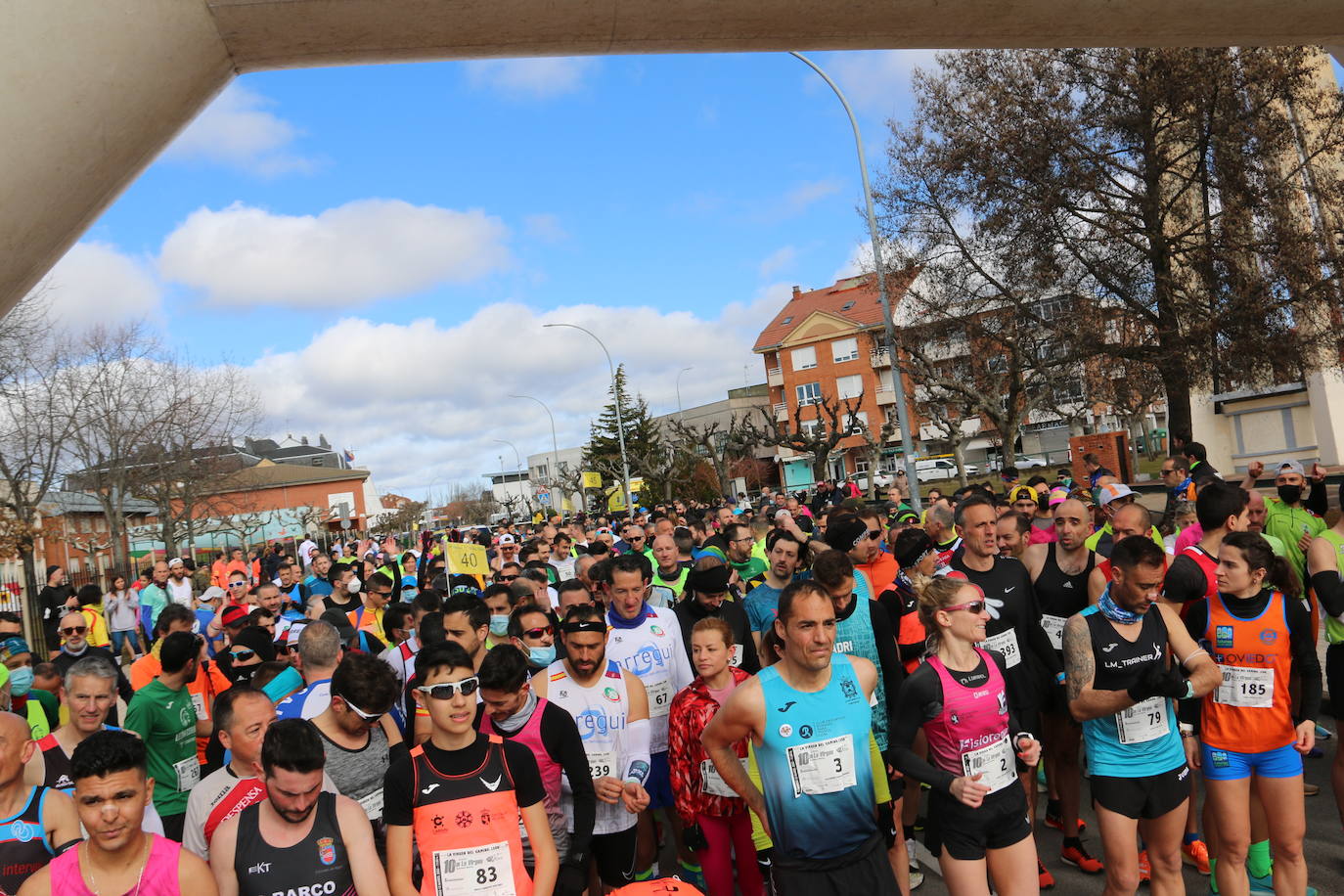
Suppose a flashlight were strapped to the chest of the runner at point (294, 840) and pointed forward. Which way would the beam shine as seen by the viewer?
toward the camera

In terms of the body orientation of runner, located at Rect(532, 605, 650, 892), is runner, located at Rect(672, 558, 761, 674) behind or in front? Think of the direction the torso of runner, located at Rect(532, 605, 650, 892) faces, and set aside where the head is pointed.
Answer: behind

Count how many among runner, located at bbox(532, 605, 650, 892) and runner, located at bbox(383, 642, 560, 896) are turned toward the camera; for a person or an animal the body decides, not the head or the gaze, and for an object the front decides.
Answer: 2

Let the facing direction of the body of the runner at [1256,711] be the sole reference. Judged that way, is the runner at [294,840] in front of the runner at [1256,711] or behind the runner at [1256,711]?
in front

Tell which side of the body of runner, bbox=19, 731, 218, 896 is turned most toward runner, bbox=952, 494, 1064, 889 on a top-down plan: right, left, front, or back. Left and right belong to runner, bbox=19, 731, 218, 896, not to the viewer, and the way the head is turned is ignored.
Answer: left

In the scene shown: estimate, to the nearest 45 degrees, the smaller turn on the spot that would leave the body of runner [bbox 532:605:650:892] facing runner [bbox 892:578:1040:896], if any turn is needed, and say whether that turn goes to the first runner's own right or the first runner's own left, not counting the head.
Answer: approximately 45° to the first runner's own left

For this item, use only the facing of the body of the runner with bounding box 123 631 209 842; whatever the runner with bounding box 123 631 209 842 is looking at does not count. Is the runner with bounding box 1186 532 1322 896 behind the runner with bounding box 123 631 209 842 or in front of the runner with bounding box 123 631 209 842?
in front

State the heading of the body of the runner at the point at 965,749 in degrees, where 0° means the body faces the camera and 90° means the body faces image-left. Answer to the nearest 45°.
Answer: approximately 315°

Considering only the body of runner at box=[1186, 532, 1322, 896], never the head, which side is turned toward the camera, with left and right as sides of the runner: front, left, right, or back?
front

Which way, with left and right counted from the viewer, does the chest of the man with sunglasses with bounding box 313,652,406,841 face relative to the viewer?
facing the viewer and to the right of the viewer
